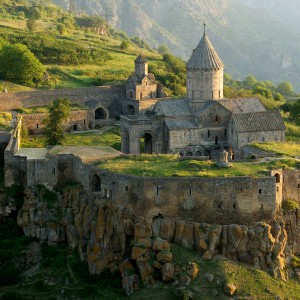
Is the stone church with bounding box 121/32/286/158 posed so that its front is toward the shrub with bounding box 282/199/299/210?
no

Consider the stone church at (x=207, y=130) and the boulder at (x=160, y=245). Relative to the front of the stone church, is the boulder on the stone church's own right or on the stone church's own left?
on the stone church's own left

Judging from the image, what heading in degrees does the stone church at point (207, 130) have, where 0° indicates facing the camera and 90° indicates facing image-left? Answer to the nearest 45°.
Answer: approximately 90°
